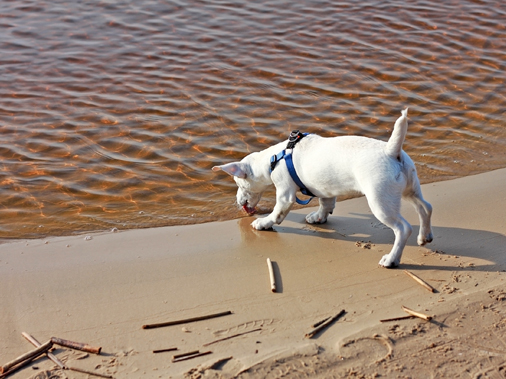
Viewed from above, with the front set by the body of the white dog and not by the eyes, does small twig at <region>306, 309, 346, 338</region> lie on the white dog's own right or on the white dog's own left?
on the white dog's own left

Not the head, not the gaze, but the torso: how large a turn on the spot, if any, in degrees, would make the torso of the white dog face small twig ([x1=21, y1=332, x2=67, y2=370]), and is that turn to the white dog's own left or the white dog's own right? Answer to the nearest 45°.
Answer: approximately 90° to the white dog's own left

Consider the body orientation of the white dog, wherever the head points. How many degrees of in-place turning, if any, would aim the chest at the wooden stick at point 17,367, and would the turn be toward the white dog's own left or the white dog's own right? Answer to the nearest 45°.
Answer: approximately 90° to the white dog's own left

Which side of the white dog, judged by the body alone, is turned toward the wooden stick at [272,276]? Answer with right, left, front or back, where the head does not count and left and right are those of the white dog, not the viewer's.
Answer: left

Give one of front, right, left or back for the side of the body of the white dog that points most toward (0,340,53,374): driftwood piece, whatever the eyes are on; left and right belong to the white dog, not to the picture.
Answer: left

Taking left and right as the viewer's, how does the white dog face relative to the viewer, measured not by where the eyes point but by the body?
facing away from the viewer and to the left of the viewer

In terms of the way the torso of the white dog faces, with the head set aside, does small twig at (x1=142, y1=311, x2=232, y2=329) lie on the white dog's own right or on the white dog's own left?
on the white dog's own left

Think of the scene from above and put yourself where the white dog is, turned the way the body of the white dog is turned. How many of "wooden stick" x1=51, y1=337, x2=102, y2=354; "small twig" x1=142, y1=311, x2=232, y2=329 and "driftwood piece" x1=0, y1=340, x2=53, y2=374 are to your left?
3
